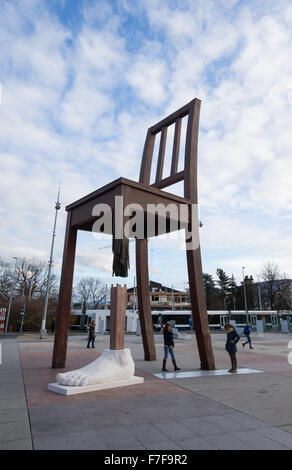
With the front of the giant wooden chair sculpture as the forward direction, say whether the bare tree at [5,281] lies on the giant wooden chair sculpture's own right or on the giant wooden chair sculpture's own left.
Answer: on the giant wooden chair sculpture's own right

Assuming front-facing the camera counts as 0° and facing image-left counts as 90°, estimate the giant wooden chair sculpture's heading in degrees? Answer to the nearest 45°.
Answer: approximately 45°
